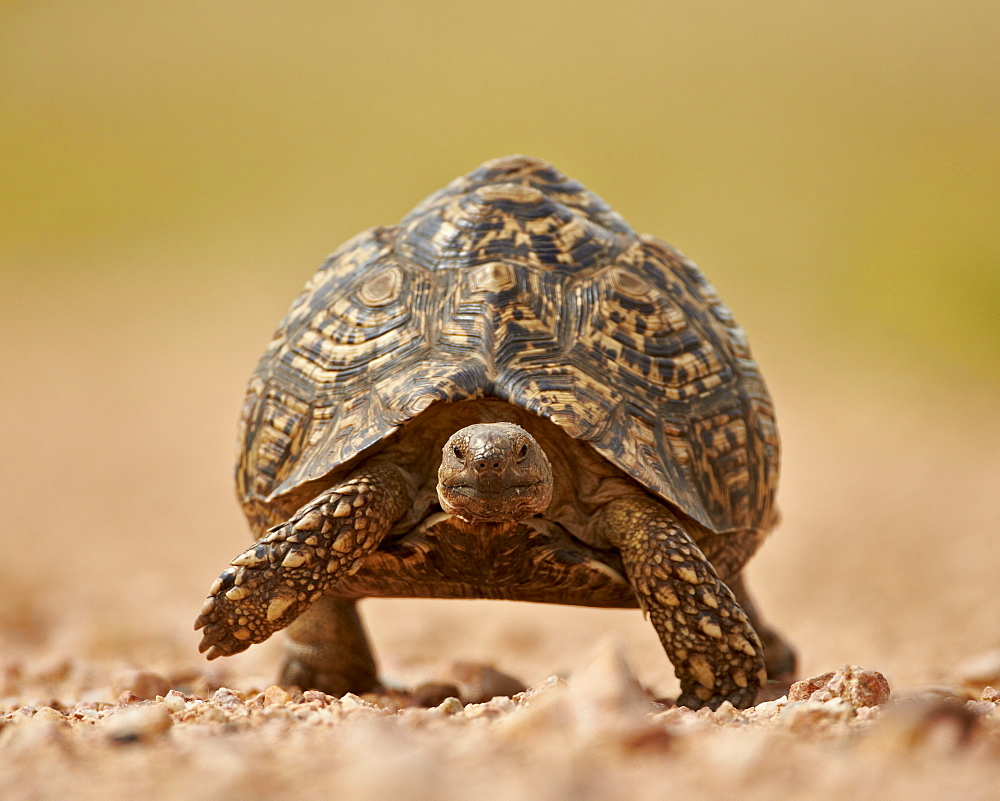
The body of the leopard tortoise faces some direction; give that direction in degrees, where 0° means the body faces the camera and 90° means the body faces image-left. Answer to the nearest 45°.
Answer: approximately 0°

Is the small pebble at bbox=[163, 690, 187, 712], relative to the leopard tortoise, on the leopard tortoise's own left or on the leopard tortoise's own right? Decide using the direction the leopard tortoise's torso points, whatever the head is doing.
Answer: on the leopard tortoise's own right

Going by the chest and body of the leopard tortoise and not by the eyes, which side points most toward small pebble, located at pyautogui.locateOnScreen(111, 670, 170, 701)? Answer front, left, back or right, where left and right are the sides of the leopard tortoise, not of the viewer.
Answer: right
